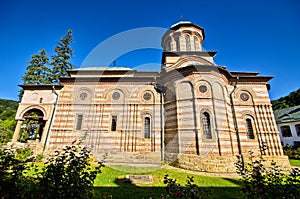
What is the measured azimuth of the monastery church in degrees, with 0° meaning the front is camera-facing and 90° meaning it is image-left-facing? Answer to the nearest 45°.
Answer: approximately 90°

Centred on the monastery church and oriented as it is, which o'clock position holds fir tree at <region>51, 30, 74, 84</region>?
The fir tree is roughly at 1 o'clock from the monastery church.

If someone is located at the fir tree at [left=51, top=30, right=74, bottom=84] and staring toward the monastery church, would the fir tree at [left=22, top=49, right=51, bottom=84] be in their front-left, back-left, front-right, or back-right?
back-right

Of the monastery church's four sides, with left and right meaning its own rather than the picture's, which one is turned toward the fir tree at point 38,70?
front
